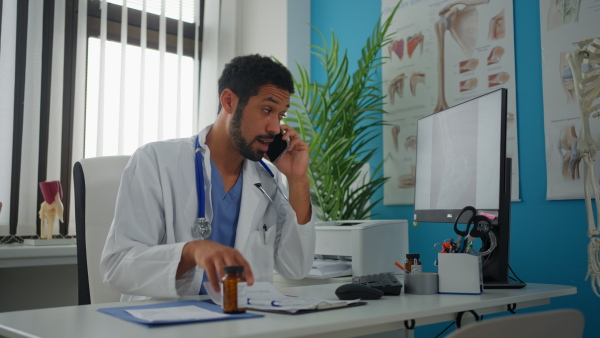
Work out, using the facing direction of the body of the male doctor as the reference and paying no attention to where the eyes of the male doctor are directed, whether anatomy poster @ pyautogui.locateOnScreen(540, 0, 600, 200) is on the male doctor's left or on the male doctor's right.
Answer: on the male doctor's left

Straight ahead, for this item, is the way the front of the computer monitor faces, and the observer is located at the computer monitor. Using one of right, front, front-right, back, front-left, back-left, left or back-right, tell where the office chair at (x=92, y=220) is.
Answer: front-right

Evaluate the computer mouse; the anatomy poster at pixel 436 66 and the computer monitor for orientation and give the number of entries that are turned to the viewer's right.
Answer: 1

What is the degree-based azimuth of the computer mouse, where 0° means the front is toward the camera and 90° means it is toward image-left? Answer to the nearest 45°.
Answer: approximately 270°

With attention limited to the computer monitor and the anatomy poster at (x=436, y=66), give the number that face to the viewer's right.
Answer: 0

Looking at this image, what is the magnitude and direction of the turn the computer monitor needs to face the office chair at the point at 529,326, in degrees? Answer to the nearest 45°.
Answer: approximately 45° to its left

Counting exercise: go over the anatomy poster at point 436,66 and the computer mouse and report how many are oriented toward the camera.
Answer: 1

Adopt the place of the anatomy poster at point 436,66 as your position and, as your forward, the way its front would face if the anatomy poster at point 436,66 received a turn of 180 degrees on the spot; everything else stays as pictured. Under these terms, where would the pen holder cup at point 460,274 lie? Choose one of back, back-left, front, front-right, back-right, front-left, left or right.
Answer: back

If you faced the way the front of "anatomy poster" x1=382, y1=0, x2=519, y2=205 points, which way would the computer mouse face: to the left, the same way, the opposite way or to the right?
to the left

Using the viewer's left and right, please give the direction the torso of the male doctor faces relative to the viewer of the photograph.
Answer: facing the viewer and to the right of the viewer

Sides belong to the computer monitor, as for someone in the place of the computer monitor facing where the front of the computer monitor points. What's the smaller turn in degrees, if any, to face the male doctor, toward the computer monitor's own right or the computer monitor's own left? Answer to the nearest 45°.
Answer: approximately 45° to the computer monitor's own right
